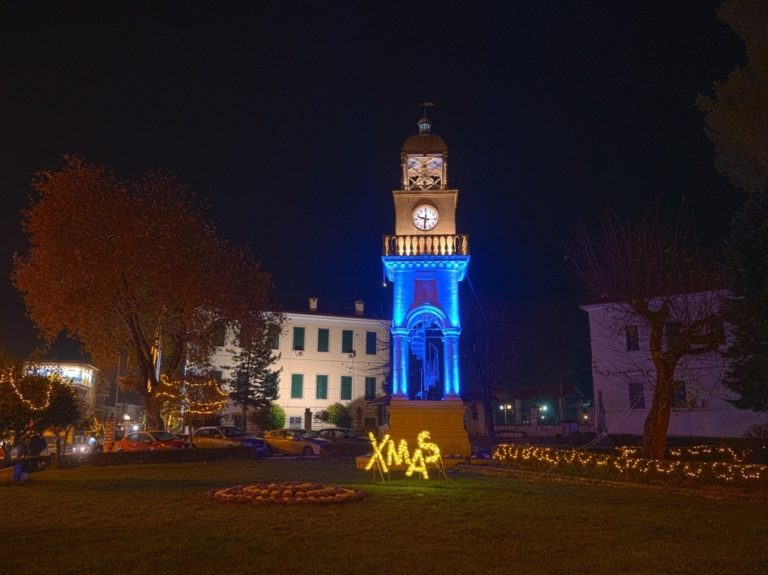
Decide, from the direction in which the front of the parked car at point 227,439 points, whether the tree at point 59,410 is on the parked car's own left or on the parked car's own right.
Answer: on the parked car's own right

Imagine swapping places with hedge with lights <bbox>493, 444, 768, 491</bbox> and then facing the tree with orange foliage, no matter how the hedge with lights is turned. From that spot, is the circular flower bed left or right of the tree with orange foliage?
left

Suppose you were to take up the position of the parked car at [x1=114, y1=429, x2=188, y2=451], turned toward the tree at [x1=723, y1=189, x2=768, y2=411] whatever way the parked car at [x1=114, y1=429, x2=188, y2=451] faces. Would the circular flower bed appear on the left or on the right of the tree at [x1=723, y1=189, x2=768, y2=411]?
right

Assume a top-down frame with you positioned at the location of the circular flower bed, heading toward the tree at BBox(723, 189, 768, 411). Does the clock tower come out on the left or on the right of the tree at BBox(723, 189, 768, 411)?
left
